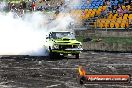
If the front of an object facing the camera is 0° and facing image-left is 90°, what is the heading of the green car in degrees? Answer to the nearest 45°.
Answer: approximately 315°
